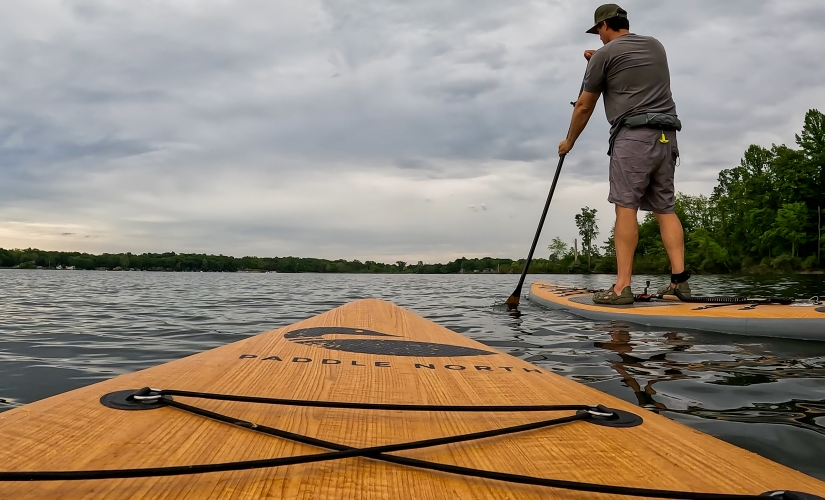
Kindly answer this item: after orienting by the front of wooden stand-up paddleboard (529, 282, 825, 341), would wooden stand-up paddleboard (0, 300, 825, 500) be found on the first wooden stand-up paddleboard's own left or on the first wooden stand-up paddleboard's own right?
on the first wooden stand-up paddleboard's own left

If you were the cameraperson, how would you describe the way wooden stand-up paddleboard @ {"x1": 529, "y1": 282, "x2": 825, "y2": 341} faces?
facing away from the viewer and to the left of the viewer

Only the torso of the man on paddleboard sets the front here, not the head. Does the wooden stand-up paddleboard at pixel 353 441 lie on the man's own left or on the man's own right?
on the man's own left

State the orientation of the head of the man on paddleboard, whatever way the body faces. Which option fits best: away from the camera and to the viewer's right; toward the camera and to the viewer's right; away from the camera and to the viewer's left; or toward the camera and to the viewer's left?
away from the camera and to the viewer's left

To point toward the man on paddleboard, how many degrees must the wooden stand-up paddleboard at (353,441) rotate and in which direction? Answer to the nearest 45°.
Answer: approximately 45° to its right

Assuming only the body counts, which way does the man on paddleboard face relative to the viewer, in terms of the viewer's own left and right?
facing away from the viewer and to the left of the viewer

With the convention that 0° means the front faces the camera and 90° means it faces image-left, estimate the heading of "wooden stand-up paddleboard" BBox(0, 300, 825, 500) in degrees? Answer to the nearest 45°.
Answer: approximately 180°
